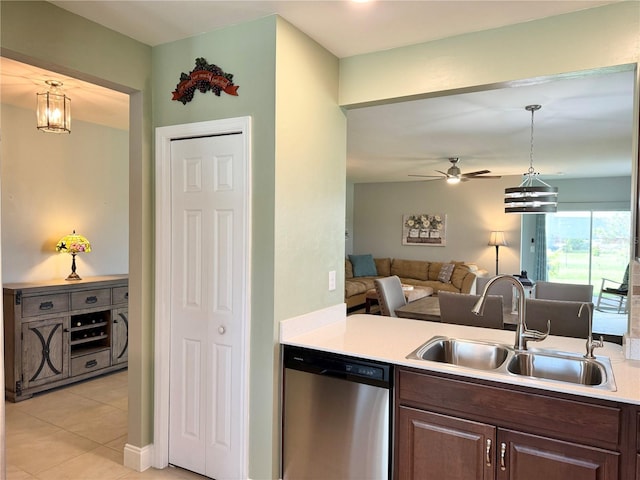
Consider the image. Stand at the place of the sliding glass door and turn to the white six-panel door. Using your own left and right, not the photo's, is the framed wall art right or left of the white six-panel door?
right

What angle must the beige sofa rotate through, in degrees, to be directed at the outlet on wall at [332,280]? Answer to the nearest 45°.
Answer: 0° — it already faces it

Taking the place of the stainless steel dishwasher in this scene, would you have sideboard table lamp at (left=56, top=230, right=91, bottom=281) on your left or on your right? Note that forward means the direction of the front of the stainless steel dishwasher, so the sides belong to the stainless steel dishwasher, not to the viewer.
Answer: on your right

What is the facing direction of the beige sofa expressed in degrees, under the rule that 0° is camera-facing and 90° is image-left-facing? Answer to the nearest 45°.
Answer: approximately 0°

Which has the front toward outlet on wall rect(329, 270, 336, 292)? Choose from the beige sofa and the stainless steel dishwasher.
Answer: the beige sofa

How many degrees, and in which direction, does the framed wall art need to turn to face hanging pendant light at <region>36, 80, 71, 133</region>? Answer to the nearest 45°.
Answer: approximately 45° to its right

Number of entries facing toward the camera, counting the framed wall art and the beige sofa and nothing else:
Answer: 2

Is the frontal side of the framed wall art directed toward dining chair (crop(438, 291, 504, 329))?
yes

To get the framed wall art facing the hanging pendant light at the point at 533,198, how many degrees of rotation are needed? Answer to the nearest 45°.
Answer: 0° — it already faces it

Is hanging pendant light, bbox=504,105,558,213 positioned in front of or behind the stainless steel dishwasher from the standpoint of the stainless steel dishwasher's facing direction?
behind

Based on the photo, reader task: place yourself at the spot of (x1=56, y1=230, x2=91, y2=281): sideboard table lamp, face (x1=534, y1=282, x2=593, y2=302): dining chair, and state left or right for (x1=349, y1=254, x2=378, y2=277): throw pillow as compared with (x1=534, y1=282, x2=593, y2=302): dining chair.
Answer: left

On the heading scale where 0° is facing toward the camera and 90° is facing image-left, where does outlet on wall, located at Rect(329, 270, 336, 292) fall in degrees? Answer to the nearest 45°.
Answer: approximately 315°
